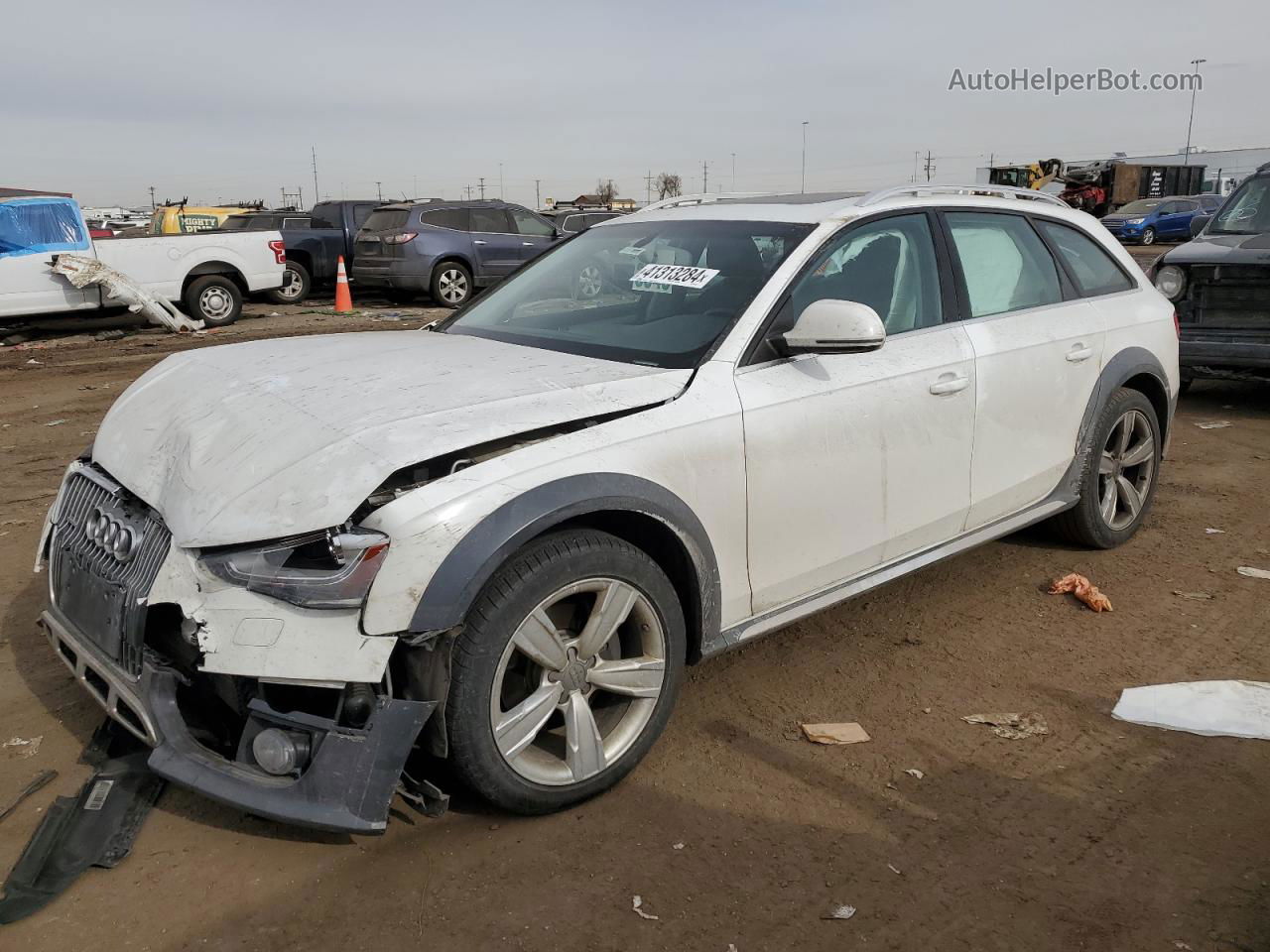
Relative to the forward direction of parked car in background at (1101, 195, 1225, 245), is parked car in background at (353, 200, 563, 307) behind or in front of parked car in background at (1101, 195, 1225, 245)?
in front

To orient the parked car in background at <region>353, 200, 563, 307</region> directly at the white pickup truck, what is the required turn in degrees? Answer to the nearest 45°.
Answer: approximately 180°

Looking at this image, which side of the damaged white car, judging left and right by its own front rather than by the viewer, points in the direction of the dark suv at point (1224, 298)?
back

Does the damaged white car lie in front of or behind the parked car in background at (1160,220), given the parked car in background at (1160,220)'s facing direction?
in front

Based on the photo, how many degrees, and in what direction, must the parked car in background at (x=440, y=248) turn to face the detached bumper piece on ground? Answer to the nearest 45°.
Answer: approximately 135° to its right

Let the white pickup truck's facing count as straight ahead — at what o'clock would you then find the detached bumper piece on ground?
The detached bumper piece on ground is roughly at 9 o'clock from the white pickup truck.

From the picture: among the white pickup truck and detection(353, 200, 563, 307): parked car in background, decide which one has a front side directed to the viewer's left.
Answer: the white pickup truck

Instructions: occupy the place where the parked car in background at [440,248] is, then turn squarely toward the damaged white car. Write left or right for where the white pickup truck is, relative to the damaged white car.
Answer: right

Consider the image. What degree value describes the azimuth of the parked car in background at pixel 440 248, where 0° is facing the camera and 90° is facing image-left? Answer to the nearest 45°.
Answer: approximately 225°

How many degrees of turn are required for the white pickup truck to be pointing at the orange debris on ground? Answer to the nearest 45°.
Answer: approximately 90° to its left

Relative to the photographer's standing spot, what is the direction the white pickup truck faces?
facing to the left of the viewer

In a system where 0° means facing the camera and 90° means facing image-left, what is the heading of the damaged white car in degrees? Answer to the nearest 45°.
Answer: approximately 45°

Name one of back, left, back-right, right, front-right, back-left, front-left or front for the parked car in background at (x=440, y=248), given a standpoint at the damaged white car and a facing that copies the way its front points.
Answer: back-right

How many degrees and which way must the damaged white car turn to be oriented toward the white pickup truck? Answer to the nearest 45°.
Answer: approximately 90° to its right

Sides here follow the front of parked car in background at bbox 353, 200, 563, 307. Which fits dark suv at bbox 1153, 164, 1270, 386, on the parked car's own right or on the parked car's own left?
on the parked car's own right

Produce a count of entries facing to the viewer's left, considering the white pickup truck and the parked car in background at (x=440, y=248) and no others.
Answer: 1

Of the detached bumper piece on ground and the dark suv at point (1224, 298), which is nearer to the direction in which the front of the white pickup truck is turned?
the detached bumper piece on ground
